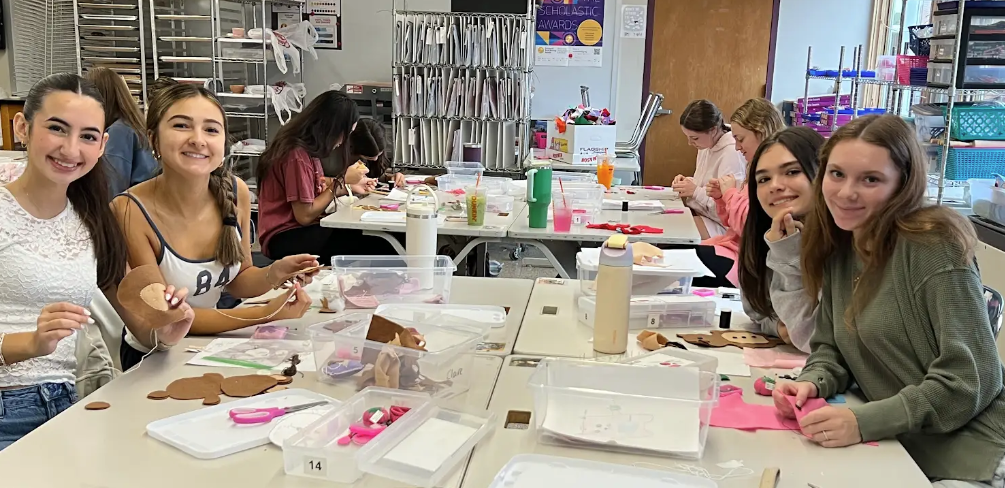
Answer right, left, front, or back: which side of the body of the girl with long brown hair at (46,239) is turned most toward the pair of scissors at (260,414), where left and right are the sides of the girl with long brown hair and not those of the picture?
front

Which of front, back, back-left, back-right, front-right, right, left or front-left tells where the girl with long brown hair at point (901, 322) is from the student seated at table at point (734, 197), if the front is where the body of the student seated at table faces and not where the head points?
left

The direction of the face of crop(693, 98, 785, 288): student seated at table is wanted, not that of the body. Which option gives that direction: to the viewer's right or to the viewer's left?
to the viewer's left

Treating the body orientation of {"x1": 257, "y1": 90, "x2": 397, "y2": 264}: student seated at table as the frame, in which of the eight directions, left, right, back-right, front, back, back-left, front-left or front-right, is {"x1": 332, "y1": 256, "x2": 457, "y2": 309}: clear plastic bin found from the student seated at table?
right

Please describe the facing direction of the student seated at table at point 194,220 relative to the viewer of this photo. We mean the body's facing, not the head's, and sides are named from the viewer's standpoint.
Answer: facing the viewer and to the right of the viewer

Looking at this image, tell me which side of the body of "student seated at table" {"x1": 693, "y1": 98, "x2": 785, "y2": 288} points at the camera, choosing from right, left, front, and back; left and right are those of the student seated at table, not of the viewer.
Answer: left

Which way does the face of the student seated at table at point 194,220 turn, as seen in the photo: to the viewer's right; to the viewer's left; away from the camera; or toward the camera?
toward the camera

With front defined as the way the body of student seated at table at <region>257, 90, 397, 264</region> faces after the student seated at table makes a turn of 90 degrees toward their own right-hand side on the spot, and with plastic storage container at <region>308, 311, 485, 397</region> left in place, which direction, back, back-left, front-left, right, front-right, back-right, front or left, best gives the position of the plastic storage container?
front

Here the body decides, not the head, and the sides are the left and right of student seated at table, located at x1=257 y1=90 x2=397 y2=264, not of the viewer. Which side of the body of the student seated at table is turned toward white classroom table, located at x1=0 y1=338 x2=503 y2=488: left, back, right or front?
right

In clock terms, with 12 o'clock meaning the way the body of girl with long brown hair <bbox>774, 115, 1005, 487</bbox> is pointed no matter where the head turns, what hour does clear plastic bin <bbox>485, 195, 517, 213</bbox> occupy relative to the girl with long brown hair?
The clear plastic bin is roughly at 3 o'clock from the girl with long brown hair.

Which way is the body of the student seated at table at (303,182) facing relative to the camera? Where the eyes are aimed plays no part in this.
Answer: to the viewer's right

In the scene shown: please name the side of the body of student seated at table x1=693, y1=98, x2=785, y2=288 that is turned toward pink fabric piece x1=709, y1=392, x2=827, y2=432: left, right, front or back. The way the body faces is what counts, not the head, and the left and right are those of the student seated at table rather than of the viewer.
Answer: left

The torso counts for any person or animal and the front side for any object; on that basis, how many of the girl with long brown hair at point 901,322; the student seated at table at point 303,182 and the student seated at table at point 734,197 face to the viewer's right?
1

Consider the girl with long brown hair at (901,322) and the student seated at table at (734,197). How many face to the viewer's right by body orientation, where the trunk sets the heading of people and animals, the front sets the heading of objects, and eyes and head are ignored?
0

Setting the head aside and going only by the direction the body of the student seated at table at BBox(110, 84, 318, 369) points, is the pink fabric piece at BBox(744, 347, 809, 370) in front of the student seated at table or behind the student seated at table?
in front
